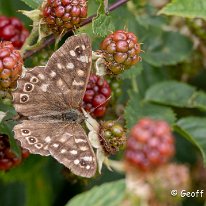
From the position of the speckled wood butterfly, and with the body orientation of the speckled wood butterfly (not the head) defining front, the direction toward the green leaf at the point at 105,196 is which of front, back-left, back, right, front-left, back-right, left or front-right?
right

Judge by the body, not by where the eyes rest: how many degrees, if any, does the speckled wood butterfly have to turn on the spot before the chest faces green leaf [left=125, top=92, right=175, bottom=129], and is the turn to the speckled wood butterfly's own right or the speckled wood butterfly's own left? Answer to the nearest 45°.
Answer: approximately 45° to the speckled wood butterfly's own left

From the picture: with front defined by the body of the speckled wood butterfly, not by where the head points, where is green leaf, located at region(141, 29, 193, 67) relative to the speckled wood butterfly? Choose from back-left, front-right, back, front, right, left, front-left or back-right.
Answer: front-left

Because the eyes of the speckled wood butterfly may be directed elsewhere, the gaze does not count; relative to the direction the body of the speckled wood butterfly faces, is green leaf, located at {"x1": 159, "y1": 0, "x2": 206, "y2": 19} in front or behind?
in front

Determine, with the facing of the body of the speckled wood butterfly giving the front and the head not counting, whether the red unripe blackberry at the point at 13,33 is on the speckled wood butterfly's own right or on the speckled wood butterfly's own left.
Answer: on the speckled wood butterfly's own left

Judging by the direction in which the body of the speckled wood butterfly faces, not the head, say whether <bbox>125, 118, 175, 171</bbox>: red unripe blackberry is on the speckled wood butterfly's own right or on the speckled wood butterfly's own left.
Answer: on the speckled wood butterfly's own right

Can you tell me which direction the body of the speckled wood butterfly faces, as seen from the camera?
to the viewer's right
